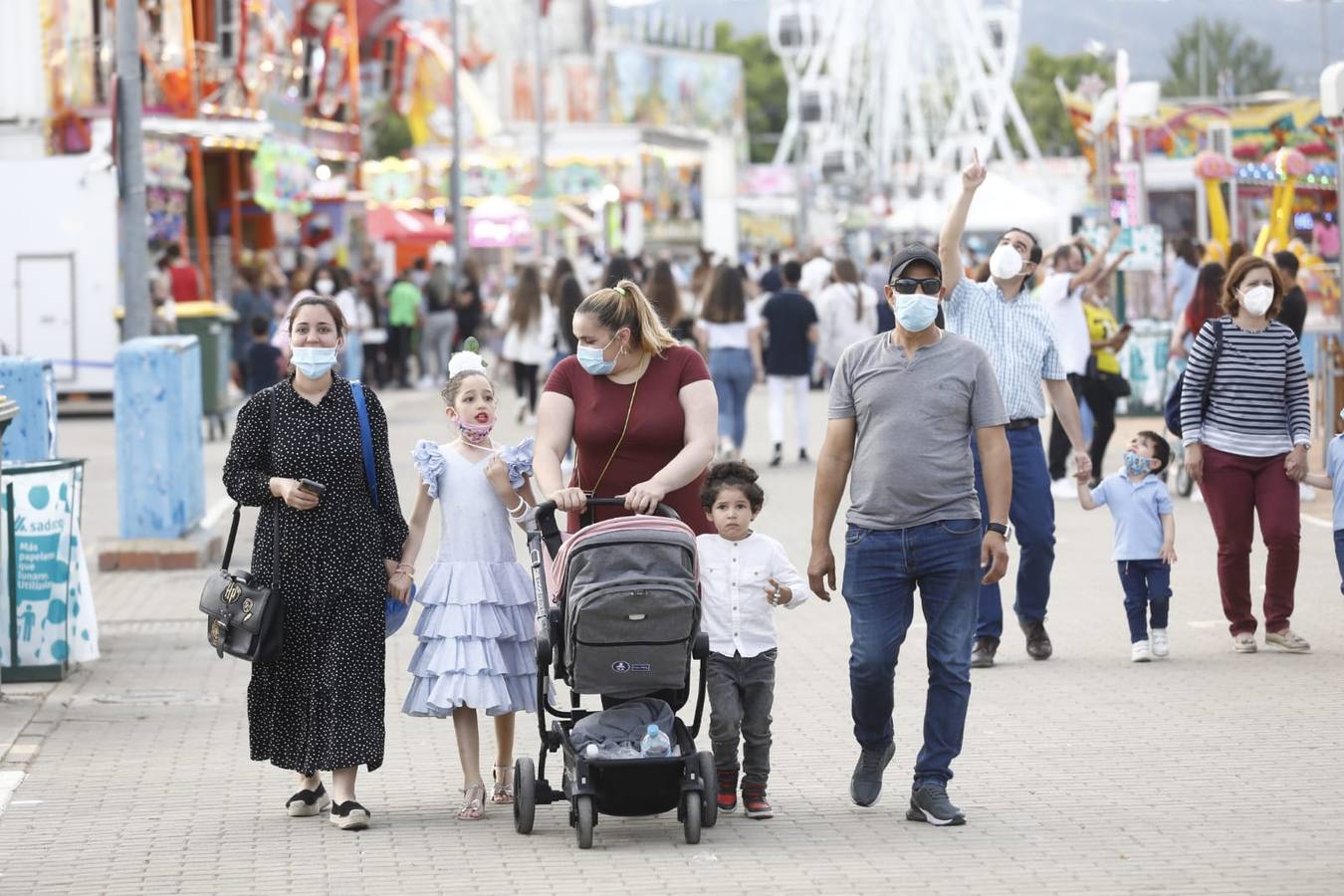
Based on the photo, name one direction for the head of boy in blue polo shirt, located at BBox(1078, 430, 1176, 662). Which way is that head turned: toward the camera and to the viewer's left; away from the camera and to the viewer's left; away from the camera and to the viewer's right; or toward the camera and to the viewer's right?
toward the camera and to the viewer's left

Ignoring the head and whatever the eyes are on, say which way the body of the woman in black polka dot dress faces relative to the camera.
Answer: toward the camera

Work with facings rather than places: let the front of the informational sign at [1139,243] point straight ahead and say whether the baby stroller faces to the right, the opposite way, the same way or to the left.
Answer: the same way

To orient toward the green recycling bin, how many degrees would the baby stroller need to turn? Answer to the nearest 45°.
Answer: approximately 180°

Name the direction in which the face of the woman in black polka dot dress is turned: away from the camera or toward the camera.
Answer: toward the camera

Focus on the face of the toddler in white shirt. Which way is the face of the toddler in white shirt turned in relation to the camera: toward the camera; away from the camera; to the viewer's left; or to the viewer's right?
toward the camera

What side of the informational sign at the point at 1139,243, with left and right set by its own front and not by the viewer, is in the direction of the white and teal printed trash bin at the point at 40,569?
front

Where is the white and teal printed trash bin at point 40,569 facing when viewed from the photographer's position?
facing the viewer

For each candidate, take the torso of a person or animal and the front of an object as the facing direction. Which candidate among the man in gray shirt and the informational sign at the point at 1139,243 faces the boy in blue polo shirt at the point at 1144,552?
the informational sign

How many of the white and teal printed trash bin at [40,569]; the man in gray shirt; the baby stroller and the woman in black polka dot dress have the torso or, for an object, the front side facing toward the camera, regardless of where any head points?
4

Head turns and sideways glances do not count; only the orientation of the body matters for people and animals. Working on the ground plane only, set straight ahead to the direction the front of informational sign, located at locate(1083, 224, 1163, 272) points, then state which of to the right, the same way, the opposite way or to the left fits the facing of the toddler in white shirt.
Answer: the same way

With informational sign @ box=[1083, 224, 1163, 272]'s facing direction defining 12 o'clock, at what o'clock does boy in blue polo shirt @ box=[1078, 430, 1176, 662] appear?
The boy in blue polo shirt is roughly at 12 o'clock from the informational sign.

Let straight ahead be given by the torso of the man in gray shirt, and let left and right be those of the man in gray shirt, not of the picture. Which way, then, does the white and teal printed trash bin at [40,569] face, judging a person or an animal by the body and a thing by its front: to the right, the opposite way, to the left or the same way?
the same way

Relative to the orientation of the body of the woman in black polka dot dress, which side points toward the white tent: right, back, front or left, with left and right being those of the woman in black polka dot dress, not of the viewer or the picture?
back

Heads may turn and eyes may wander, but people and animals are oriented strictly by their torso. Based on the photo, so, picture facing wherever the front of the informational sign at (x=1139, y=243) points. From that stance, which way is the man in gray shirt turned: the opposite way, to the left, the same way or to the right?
the same way

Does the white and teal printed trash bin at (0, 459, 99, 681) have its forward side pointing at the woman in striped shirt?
no
